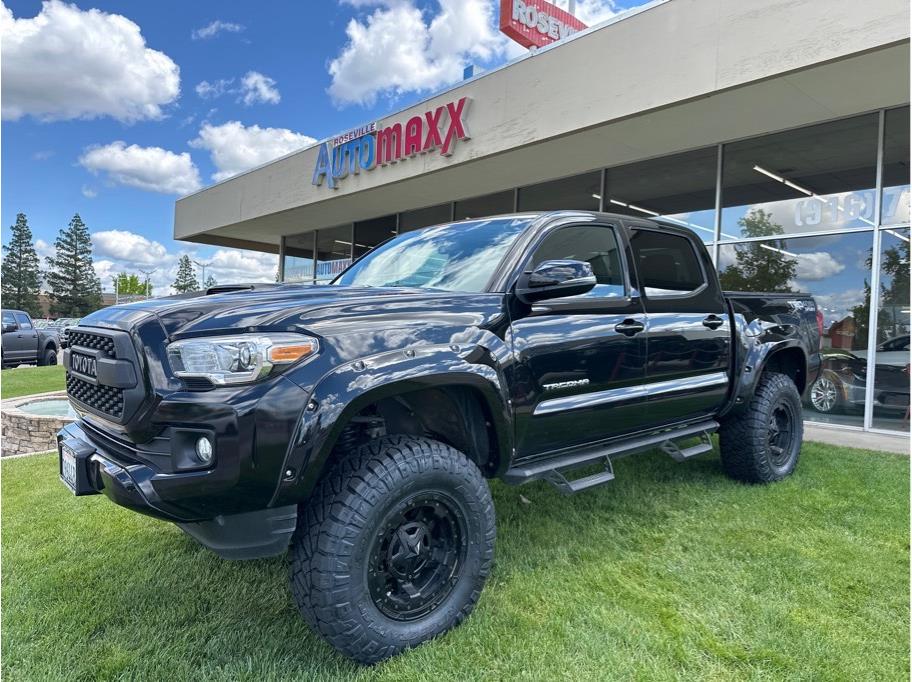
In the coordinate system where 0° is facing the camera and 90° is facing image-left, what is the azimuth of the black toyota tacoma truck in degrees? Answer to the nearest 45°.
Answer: approximately 45°

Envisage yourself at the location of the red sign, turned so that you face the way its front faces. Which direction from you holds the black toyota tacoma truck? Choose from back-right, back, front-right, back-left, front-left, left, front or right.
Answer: front-right

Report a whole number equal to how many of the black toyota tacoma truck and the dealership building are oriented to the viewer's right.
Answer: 0

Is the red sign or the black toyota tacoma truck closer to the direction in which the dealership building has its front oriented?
the black toyota tacoma truck

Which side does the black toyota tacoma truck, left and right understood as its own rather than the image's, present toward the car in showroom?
back

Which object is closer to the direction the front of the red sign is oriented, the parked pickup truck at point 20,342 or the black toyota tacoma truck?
the black toyota tacoma truck

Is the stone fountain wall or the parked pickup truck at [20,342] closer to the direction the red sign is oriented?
the stone fountain wall
